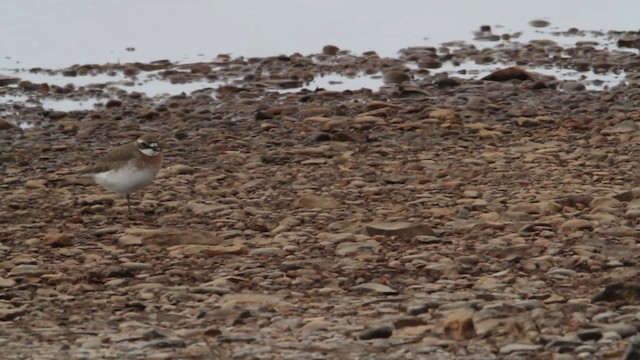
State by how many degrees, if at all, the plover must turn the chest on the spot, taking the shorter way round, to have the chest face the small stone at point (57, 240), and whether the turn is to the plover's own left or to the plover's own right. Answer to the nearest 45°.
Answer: approximately 135° to the plover's own right

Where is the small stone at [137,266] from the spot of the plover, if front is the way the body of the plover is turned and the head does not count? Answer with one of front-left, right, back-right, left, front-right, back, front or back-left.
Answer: right

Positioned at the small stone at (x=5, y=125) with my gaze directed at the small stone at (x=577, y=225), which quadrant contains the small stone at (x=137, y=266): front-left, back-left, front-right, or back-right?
front-right

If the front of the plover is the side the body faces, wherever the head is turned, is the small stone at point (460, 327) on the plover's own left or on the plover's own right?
on the plover's own right

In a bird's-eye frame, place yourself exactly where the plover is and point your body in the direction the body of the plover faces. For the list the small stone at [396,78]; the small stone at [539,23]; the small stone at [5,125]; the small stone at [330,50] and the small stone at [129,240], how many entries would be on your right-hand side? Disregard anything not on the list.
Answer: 1

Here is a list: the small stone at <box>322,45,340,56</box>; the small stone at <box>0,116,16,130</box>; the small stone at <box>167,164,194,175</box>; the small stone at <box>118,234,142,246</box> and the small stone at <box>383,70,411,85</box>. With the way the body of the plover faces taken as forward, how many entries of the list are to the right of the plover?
1

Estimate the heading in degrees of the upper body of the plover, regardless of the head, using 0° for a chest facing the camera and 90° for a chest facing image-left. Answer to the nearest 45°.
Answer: approximately 270°

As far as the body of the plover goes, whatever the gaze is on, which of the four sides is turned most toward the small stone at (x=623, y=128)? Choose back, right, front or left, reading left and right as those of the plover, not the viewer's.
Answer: front

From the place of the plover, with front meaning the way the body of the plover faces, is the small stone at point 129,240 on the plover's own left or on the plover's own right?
on the plover's own right

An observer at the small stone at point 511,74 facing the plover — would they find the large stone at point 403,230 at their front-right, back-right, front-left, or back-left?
front-left

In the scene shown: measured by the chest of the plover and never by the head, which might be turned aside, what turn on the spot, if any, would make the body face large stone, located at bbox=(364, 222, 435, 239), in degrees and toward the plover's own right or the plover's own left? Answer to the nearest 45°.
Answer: approximately 45° to the plover's own right

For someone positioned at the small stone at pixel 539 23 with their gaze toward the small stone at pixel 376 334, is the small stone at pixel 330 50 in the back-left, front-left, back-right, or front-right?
front-right

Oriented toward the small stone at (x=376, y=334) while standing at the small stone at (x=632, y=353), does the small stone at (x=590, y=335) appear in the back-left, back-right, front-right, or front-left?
front-right

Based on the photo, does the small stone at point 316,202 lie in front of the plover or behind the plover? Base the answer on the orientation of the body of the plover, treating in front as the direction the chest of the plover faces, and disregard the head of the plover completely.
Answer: in front

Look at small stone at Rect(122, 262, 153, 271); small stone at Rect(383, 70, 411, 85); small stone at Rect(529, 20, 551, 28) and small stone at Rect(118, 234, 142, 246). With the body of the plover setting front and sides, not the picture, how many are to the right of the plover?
2

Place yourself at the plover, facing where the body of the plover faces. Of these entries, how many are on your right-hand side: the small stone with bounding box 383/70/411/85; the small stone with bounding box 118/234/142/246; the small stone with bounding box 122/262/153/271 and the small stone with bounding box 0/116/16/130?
2
